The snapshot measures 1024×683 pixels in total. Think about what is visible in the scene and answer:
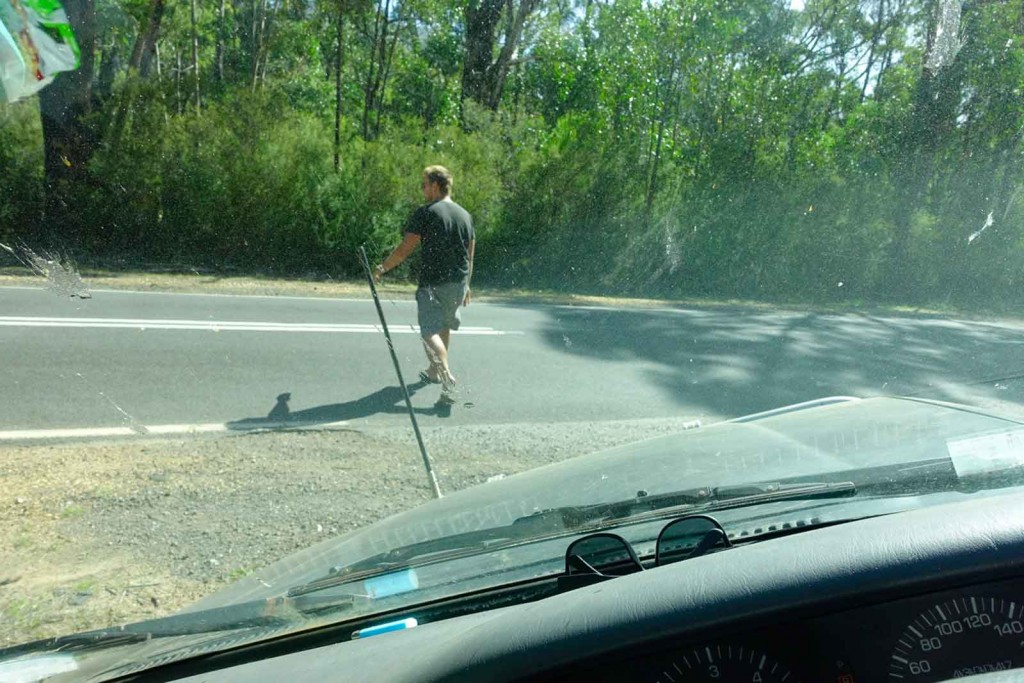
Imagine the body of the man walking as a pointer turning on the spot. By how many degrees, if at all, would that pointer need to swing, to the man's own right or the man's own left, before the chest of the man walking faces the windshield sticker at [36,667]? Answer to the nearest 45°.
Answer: approximately 135° to the man's own left

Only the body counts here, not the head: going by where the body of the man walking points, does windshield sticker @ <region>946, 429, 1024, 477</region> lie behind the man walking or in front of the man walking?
behind

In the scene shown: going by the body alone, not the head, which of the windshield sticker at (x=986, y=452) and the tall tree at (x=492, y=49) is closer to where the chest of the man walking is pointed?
the tall tree

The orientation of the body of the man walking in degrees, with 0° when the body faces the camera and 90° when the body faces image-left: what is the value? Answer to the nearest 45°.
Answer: approximately 135°

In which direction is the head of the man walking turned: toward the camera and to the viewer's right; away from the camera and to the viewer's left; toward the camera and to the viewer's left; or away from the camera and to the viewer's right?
away from the camera and to the viewer's left

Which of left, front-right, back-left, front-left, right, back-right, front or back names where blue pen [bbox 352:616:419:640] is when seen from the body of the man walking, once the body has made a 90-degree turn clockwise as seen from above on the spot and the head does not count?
back-right

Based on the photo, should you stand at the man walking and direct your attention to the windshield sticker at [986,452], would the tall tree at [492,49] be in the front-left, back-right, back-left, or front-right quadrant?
back-left

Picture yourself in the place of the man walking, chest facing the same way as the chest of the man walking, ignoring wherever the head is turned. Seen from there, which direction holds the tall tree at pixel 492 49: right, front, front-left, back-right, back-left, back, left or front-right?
front-right
